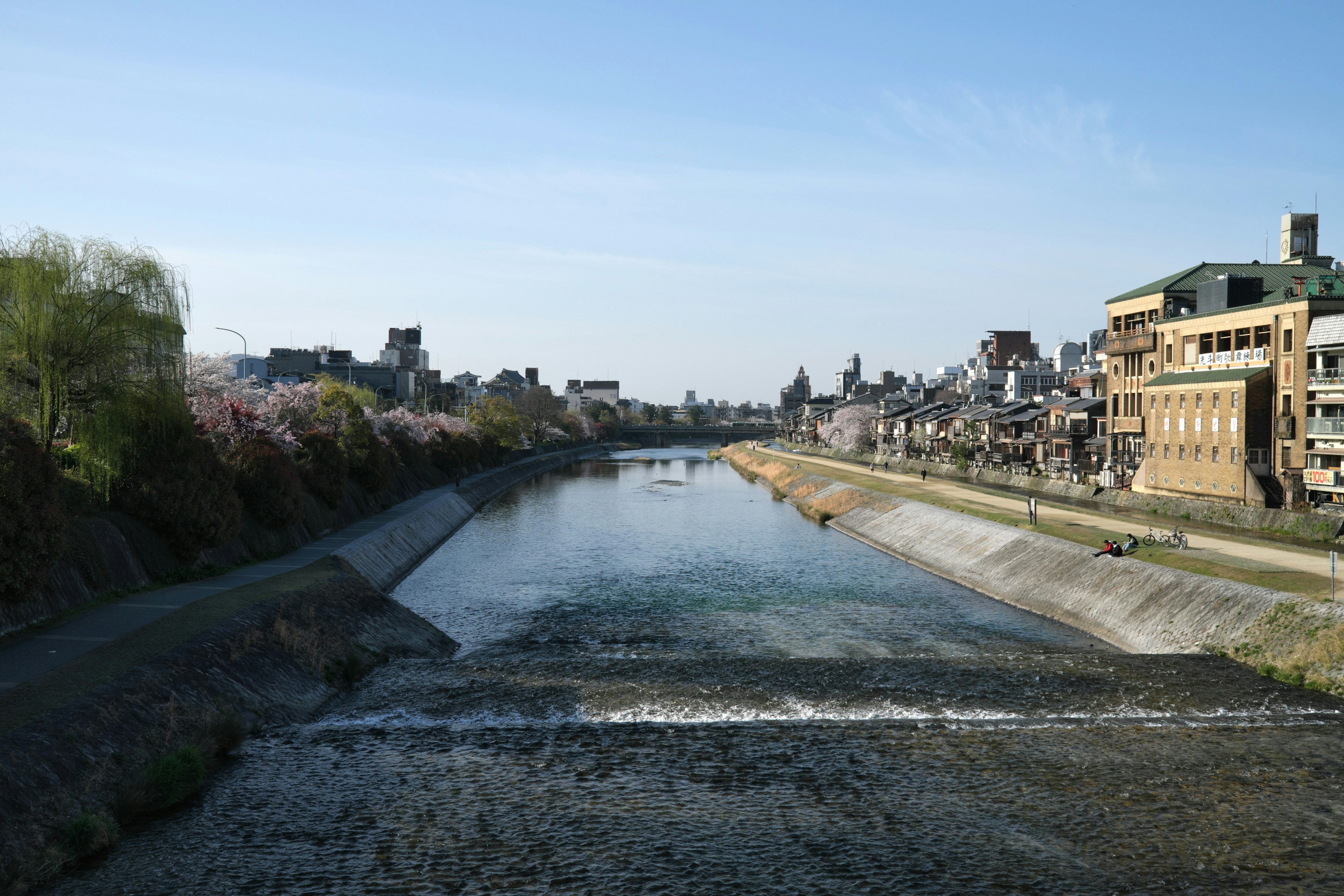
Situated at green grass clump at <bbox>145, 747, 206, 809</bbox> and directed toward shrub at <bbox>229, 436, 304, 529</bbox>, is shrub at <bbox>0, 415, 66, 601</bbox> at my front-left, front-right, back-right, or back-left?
front-left

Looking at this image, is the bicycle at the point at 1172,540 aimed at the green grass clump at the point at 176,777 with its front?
no

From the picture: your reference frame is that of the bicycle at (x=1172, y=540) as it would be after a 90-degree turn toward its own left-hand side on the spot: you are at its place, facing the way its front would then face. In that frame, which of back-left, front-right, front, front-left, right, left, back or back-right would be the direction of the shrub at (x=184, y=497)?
front-right

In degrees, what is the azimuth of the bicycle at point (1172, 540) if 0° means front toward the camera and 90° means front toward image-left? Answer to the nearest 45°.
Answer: approximately 90°
